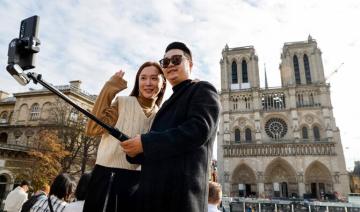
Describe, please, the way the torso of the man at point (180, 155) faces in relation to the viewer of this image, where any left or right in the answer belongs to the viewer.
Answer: facing the viewer and to the left of the viewer

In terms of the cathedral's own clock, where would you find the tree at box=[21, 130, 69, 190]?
The tree is roughly at 1 o'clock from the cathedral.

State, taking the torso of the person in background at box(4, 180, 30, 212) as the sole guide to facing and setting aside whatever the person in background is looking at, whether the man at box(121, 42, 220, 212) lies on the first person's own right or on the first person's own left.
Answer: on the first person's own right

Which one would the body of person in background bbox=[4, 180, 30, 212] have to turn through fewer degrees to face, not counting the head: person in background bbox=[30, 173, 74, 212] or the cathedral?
the cathedral

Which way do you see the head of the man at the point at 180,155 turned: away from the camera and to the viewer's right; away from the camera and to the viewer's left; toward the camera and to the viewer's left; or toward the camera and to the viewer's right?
toward the camera and to the viewer's left

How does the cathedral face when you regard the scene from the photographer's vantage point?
facing the viewer

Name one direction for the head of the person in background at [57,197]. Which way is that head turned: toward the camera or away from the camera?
away from the camera

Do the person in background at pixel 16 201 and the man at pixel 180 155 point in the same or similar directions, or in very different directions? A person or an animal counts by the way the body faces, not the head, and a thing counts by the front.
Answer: very different directions

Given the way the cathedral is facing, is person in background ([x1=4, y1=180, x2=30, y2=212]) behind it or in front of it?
in front

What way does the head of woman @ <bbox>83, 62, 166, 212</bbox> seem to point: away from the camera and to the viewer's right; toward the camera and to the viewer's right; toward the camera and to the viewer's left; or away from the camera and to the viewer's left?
toward the camera and to the viewer's left

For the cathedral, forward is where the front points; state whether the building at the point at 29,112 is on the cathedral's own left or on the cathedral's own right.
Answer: on the cathedral's own right

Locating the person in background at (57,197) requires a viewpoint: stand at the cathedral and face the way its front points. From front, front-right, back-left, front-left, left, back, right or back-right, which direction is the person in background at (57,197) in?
front

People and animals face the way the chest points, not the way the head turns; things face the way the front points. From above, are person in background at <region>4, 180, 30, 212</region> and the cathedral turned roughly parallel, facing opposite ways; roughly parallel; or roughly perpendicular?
roughly parallel, facing opposite ways

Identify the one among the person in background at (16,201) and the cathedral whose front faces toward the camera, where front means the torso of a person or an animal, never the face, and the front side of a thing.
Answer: the cathedral
